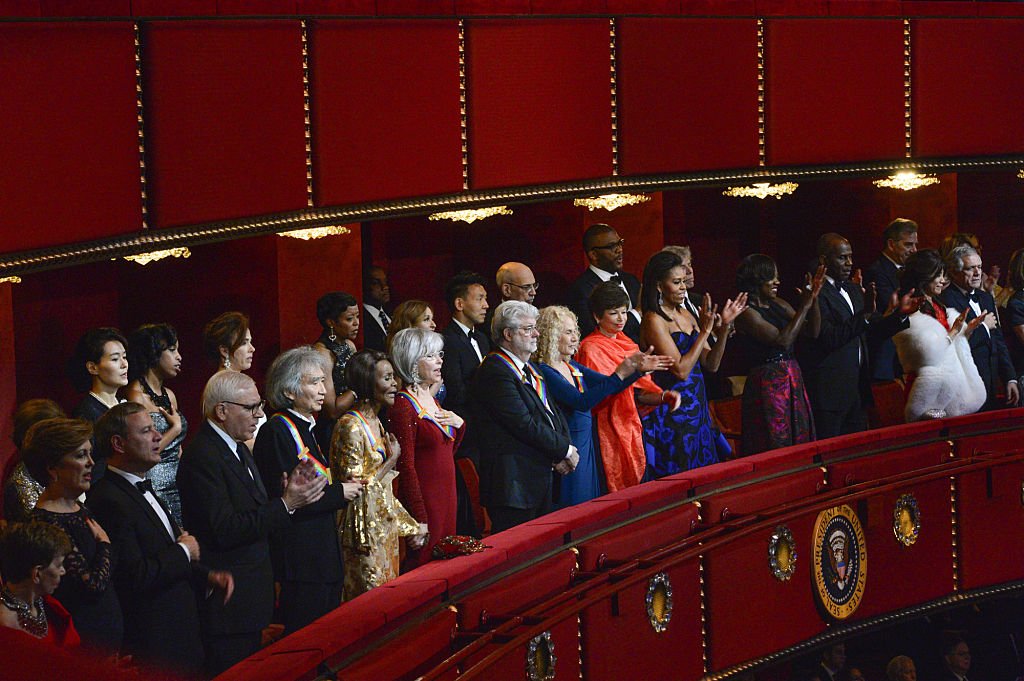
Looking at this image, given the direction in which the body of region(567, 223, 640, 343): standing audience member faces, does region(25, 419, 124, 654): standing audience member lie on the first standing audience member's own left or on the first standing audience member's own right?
on the first standing audience member's own right

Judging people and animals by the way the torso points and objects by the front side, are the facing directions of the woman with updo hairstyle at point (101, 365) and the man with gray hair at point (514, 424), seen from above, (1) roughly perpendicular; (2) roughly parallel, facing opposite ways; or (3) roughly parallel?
roughly parallel

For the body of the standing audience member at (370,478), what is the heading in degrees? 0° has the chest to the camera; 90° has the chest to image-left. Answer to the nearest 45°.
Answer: approximately 315°

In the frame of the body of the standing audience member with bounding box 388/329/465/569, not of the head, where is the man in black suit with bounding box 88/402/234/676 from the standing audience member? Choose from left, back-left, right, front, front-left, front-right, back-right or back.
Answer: right

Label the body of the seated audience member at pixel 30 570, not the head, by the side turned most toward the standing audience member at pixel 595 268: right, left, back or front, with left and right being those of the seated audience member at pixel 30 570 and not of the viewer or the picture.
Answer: left

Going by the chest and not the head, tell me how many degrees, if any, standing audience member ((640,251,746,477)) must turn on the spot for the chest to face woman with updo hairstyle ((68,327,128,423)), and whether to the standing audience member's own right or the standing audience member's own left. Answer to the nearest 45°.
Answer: approximately 90° to the standing audience member's own right

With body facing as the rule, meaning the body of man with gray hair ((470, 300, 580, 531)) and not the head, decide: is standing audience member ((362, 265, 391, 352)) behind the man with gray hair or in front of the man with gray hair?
behind

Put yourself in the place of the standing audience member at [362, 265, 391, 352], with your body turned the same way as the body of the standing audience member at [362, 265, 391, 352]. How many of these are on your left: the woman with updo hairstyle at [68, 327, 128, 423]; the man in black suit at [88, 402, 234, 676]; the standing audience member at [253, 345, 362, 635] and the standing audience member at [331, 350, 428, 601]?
0

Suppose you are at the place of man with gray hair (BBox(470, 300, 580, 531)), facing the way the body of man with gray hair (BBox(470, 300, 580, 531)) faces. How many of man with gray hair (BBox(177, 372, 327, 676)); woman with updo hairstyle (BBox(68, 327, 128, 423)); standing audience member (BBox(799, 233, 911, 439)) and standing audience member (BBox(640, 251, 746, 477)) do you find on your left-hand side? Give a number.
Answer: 2

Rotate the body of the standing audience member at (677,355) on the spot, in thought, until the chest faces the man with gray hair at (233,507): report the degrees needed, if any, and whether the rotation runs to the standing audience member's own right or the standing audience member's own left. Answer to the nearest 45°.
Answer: approximately 90° to the standing audience member's own right

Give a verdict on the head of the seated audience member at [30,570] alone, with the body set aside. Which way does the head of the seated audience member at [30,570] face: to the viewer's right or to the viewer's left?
to the viewer's right

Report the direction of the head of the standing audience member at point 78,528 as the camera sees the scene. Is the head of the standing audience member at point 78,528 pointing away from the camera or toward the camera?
toward the camera

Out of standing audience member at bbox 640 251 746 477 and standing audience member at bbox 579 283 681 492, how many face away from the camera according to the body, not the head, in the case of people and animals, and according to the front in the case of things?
0

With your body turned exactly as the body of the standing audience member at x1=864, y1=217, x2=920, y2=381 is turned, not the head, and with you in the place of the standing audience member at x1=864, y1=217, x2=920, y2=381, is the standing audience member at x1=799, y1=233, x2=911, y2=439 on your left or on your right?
on your right

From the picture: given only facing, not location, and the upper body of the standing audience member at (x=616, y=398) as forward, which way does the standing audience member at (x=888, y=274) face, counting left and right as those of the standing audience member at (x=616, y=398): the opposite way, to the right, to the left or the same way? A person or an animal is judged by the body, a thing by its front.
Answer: the same way

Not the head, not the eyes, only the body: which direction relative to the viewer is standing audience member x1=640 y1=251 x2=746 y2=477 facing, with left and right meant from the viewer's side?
facing the viewer and to the right of the viewer

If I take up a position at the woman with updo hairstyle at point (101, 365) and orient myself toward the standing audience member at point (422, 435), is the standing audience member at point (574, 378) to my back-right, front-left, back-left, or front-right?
front-left

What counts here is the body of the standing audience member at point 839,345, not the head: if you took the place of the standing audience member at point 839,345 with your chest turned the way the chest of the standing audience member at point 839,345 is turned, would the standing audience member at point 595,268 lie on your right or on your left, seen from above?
on your right
